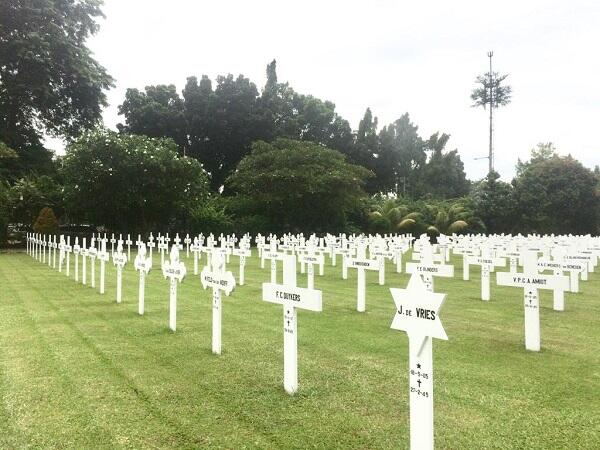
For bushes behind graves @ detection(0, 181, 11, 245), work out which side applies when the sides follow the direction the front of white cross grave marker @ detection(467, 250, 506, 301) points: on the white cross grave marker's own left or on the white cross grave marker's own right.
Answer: on the white cross grave marker's own right

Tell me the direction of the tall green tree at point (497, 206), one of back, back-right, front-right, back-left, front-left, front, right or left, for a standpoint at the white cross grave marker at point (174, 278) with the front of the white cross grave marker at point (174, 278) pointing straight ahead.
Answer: back

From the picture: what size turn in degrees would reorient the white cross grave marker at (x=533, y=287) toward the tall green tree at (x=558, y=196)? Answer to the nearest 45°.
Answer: approximately 180°

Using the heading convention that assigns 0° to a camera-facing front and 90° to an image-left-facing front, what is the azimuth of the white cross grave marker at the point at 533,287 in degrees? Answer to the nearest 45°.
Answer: approximately 0°

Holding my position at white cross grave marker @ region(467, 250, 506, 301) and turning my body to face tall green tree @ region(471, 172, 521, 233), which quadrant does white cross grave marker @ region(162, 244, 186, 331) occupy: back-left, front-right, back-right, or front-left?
back-left

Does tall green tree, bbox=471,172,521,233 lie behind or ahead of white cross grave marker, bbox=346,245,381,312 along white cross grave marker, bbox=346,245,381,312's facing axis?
behind

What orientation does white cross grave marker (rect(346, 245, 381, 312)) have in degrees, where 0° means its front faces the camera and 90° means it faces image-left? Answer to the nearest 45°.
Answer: approximately 0°

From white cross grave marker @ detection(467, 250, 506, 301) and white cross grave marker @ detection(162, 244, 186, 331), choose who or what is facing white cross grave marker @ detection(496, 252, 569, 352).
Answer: white cross grave marker @ detection(467, 250, 506, 301)

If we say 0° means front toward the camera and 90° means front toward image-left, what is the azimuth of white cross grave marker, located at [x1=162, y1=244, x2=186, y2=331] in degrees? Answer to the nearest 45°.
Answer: approximately 45°

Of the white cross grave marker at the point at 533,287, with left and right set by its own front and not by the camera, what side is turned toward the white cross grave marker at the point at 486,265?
back

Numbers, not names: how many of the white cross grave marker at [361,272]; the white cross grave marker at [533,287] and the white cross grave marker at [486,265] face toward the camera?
3

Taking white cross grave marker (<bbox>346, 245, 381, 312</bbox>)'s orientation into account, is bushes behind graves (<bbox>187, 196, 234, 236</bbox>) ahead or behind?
behind

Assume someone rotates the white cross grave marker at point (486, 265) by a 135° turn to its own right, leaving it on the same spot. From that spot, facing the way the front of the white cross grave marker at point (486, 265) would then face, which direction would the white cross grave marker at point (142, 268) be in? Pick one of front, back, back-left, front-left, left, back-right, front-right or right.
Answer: left
